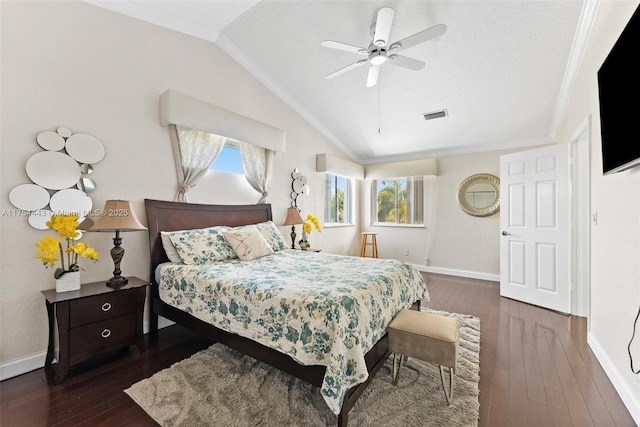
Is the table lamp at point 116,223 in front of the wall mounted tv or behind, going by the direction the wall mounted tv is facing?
in front

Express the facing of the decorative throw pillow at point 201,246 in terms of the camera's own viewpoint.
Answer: facing the viewer and to the right of the viewer

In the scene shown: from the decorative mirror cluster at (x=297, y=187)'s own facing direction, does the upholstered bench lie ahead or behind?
ahead

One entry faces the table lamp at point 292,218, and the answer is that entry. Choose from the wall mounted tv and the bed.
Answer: the wall mounted tv

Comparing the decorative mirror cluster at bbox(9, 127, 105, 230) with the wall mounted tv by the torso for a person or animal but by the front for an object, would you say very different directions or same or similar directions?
very different directions

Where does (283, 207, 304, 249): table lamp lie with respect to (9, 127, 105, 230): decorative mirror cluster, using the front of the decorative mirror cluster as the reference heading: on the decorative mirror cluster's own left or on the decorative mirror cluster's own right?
on the decorative mirror cluster's own left

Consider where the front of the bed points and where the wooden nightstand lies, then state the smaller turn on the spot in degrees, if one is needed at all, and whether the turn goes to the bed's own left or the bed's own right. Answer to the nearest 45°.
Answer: approximately 135° to the bed's own right

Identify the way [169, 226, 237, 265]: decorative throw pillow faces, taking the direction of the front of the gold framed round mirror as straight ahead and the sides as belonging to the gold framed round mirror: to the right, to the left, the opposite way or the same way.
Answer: to the left

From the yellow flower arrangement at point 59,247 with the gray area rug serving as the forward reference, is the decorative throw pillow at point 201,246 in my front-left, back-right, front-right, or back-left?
front-left

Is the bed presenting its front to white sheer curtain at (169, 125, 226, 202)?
no

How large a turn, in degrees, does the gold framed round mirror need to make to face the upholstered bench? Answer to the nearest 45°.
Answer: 0° — it already faces it

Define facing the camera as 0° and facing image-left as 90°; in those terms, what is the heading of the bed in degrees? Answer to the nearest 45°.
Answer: approximately 315°

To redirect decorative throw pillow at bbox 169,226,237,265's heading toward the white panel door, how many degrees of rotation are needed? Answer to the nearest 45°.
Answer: approximately 45° to its left

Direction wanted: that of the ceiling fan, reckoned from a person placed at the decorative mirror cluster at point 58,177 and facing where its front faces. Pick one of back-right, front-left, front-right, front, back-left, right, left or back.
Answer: front-left

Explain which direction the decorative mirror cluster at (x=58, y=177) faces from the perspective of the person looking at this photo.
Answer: facing the viewer

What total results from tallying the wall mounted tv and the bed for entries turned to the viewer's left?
1

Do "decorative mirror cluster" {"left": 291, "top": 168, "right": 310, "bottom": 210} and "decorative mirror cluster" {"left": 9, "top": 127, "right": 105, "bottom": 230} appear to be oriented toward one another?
no

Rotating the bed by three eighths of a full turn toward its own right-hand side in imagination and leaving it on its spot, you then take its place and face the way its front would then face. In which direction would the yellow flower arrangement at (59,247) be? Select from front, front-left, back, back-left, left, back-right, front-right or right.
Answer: front
